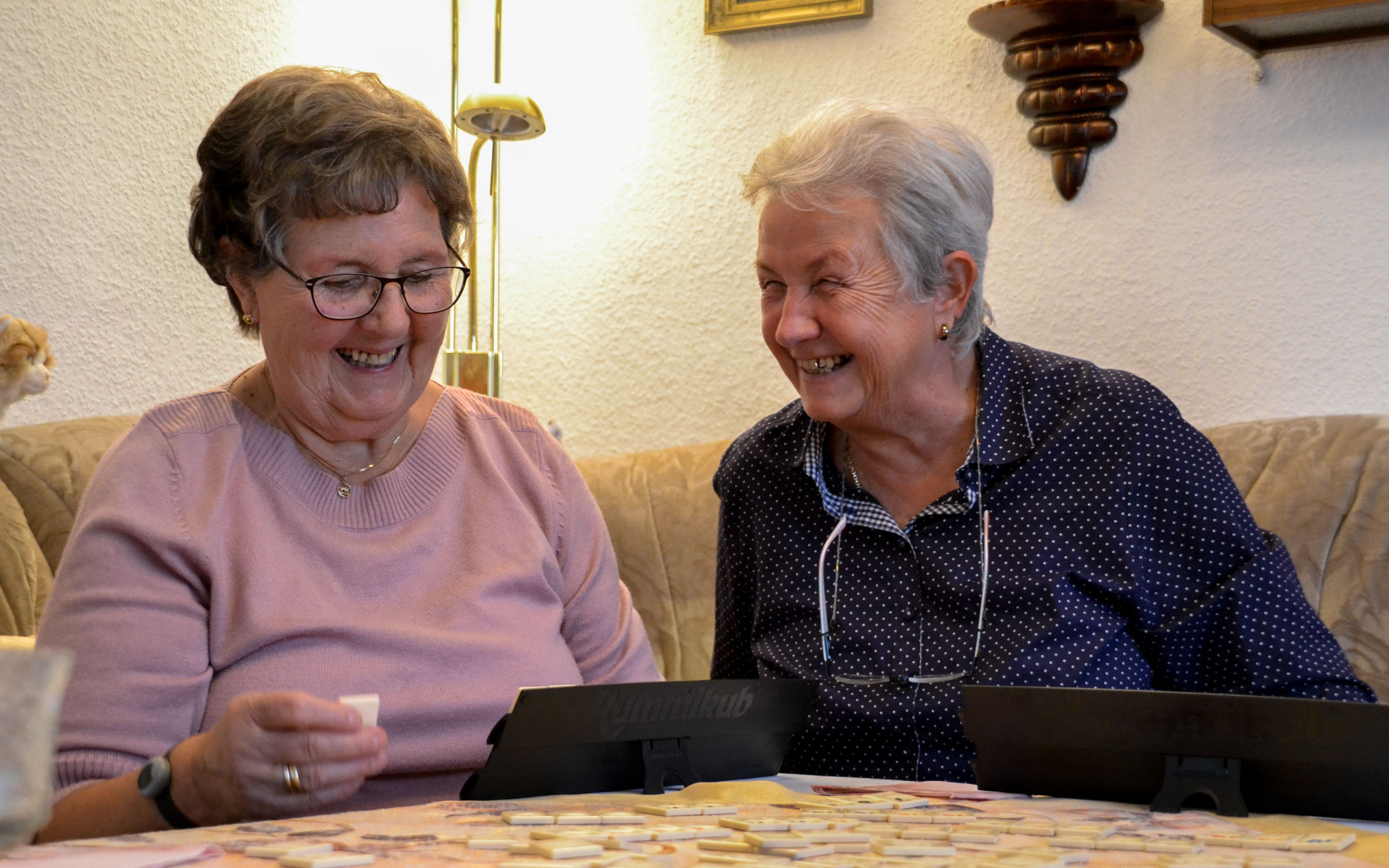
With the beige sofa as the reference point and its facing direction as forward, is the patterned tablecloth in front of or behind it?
in front

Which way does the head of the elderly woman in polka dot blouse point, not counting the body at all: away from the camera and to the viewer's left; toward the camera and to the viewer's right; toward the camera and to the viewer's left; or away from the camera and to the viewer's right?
toward the camera and to the viewer's left

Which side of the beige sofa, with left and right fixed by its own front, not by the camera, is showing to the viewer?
front

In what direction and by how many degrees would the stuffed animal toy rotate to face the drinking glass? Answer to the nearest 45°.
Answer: approximately 45° to its right

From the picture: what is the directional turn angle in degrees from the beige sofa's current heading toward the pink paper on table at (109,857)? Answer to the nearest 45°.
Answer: approximately 45° to its right

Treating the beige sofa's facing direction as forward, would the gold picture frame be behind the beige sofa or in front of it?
behind

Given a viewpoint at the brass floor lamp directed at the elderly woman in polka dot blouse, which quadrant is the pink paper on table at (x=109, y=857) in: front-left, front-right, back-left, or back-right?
front-right

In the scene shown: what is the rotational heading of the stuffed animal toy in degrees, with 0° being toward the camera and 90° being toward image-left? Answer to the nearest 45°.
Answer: approximately 315°

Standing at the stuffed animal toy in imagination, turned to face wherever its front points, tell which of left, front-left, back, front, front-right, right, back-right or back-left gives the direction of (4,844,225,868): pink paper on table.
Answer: front-right

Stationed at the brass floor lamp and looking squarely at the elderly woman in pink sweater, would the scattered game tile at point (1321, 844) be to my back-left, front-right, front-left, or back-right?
front-left

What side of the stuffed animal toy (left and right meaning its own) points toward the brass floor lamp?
front
